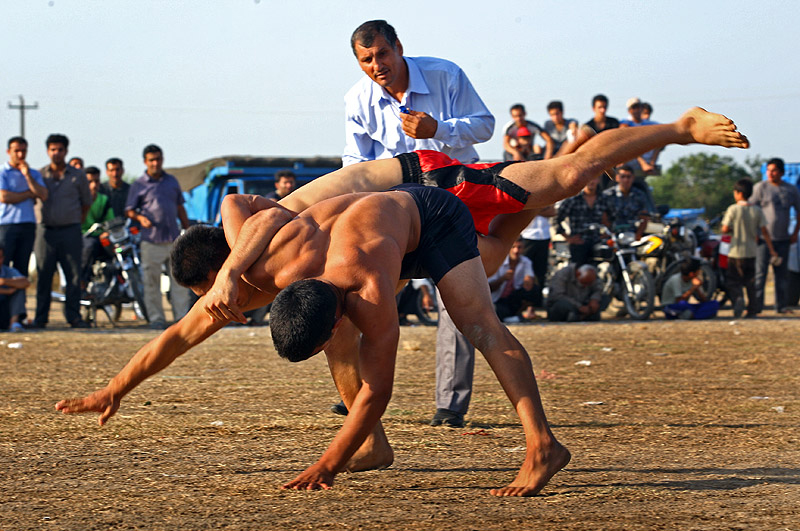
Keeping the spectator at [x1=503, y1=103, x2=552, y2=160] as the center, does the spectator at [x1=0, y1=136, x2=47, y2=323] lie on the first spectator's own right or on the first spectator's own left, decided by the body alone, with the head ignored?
on the first spectator's own right

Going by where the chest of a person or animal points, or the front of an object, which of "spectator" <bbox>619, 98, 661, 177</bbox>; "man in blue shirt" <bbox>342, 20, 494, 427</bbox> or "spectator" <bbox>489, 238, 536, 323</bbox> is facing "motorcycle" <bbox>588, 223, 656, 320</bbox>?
"spectator" <bbox>619, 98, 661, 177</bbox>

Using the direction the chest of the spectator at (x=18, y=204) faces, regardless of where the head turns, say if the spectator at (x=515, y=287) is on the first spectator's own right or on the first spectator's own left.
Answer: on the first spectator's own left

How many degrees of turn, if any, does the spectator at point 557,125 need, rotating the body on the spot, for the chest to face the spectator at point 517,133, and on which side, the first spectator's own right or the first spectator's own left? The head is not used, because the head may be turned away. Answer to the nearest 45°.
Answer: approximately 45° to the first spectator's own right

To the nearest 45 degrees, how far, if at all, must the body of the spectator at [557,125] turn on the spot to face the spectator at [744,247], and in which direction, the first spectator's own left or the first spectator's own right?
approximately 90° to the first spectator's own left
